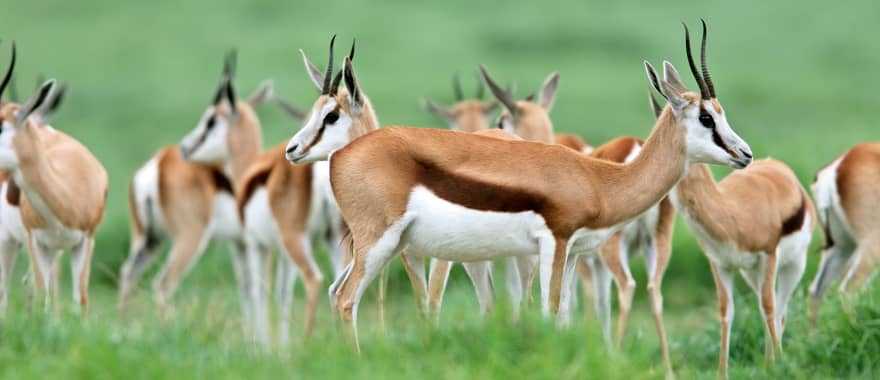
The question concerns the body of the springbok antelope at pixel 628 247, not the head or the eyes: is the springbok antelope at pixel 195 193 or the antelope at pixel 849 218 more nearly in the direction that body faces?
the antelope

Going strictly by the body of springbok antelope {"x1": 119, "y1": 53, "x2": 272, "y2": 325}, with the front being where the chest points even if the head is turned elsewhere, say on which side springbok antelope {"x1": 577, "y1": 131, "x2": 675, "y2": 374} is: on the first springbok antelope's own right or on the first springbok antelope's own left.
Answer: on the first springbok antelope's own right

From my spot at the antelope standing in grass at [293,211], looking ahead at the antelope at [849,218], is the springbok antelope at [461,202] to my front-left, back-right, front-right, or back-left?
front-right
